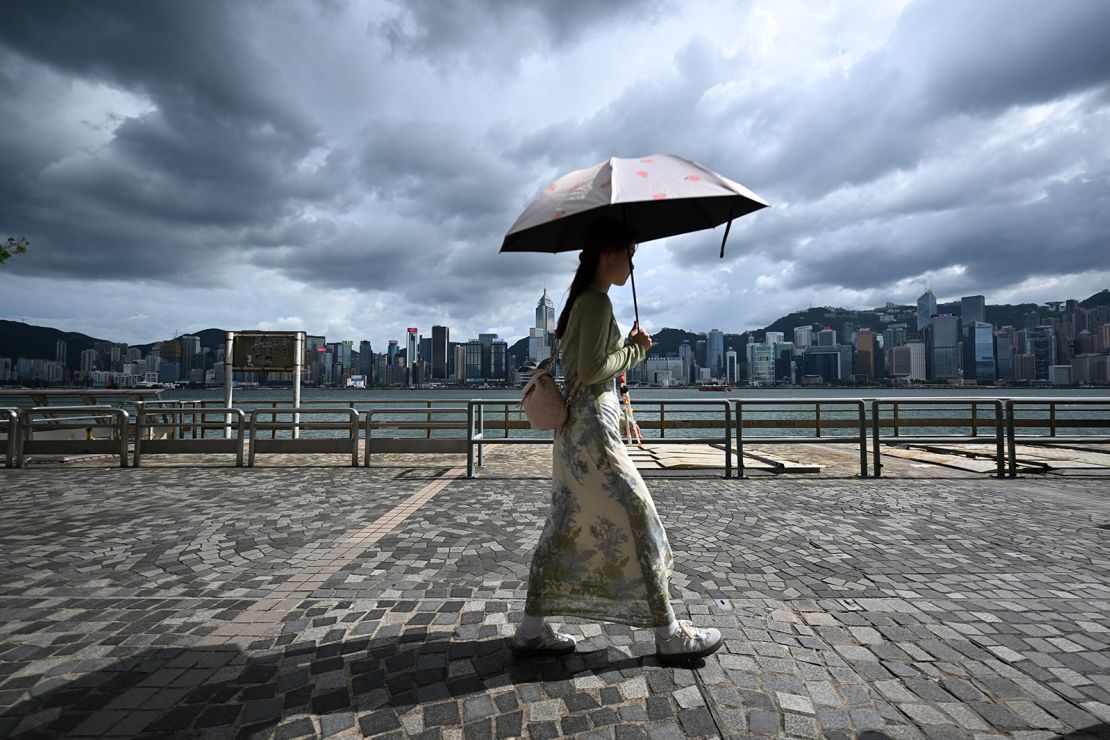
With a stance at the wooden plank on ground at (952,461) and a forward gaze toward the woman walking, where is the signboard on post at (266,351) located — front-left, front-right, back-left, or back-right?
front-right

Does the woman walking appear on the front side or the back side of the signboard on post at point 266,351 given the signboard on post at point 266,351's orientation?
on the front side

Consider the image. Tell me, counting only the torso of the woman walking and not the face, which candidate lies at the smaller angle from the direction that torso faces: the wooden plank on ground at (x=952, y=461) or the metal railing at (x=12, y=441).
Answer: the wooden plank on ground

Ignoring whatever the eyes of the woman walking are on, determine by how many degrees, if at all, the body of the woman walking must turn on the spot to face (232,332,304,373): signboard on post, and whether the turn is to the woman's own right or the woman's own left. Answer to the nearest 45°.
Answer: approximately 135° to the woman's own left

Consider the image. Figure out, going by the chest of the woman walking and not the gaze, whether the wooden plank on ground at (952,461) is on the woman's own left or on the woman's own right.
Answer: on the woman's own left

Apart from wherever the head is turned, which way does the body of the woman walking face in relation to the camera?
to the viewer's right

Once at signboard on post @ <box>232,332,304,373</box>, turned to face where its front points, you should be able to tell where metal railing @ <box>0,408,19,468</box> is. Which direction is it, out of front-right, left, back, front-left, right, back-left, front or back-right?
front-right

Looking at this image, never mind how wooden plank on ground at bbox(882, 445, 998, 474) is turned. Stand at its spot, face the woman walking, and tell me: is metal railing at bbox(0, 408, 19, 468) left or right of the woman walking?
right

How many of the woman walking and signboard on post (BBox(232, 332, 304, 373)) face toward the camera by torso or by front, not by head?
1

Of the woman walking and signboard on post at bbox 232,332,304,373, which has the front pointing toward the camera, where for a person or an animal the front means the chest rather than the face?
the signboard on post

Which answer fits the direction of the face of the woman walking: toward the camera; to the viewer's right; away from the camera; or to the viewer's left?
to the viewer's right

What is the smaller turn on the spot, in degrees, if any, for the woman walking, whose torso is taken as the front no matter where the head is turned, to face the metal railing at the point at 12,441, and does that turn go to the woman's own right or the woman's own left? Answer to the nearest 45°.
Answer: approximately 135° to the woman's own left

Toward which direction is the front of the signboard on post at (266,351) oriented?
toward the camera
